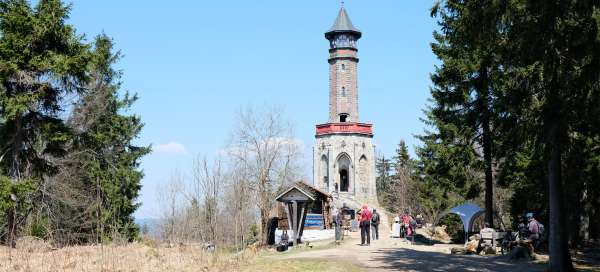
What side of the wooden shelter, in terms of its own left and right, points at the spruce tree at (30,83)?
right

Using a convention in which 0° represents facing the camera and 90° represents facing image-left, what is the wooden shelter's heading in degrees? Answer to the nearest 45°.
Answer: approximately 315°

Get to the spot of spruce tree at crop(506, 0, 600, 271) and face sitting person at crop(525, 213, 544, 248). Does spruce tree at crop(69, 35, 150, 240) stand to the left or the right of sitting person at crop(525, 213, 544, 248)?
left
